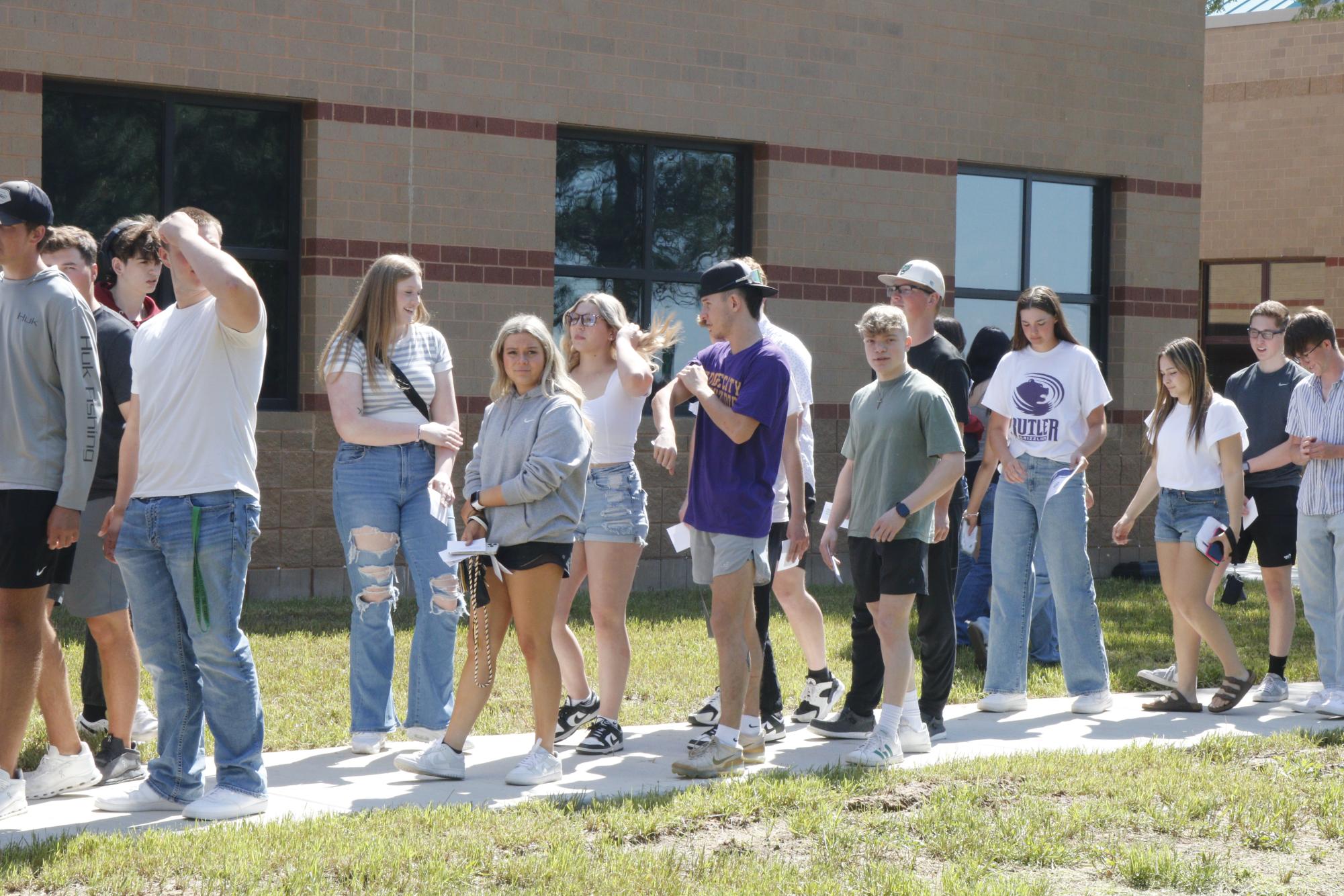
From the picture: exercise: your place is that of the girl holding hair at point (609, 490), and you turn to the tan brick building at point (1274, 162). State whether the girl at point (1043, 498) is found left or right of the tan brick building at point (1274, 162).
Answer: right

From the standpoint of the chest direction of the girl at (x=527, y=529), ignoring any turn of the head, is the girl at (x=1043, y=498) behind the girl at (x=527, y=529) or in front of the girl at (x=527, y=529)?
behind

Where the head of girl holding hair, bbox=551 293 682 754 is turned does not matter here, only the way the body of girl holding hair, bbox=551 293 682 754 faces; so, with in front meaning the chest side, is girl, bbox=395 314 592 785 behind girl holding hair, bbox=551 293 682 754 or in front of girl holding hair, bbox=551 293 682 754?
in front

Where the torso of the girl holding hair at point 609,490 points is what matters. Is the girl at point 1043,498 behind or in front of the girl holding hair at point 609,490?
behind

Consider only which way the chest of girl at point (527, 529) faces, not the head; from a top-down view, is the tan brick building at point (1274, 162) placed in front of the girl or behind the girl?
behind

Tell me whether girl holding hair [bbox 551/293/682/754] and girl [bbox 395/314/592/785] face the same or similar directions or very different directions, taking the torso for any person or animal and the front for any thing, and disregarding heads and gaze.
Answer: same or similar directions

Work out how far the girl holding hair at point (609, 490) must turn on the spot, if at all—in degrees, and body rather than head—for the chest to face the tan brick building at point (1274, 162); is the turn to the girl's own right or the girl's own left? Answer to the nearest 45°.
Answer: approximately 180°

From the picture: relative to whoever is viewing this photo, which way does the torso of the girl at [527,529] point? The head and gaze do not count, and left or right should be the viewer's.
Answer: facing the viewer and to the left of the viewer

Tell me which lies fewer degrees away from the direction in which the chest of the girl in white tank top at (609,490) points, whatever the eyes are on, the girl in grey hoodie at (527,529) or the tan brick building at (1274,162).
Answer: the girl in grey hoodie

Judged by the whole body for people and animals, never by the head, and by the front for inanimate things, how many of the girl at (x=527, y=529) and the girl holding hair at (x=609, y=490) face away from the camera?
0

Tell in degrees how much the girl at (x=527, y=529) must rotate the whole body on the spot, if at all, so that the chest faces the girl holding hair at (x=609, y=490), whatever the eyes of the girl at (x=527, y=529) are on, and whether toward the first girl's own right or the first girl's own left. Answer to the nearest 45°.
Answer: approximately 180°
